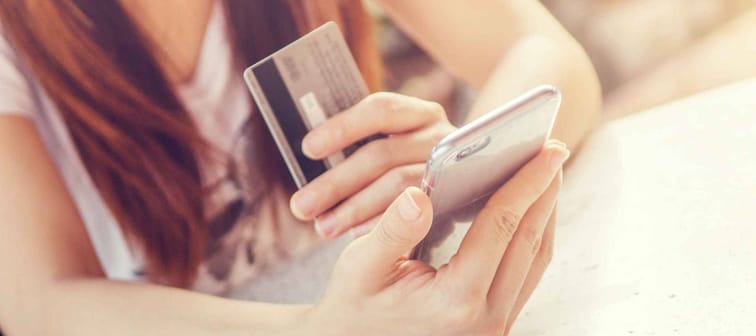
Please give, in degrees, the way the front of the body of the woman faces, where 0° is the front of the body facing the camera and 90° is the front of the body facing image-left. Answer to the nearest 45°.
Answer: approximately 315°
